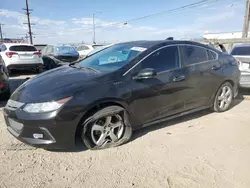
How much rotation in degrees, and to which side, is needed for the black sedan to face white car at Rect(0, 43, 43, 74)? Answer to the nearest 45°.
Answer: approximately 90° to its right

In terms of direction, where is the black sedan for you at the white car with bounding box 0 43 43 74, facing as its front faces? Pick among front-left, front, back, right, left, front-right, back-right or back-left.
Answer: back

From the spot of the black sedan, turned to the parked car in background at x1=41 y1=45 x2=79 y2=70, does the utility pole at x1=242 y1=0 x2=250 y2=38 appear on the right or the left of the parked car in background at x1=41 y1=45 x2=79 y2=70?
right

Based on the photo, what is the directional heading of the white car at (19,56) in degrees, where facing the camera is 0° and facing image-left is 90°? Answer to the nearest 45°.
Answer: approximately 180°

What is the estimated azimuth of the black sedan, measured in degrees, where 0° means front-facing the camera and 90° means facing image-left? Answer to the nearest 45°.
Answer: approximately 45°

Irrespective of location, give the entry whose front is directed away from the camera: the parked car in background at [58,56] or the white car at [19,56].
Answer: the white car

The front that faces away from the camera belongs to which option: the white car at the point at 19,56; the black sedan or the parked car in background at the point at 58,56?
the white car

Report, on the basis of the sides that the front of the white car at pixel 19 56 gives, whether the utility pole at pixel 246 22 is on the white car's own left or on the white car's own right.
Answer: on the white car's own right

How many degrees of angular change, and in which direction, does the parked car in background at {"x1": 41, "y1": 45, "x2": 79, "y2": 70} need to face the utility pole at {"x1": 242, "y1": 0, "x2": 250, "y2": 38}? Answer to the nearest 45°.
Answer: approximately 45° to its left

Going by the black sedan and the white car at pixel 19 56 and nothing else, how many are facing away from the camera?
1
